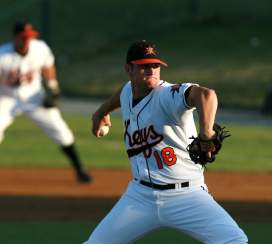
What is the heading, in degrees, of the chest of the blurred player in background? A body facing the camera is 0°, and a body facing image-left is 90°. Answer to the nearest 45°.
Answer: approximately 0°

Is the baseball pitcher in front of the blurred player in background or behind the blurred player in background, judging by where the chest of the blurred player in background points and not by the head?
in front

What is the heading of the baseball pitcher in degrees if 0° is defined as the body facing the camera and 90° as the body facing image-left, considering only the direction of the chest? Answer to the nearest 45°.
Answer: approximately 45°

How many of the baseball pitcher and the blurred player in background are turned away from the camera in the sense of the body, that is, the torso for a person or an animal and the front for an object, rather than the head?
0
